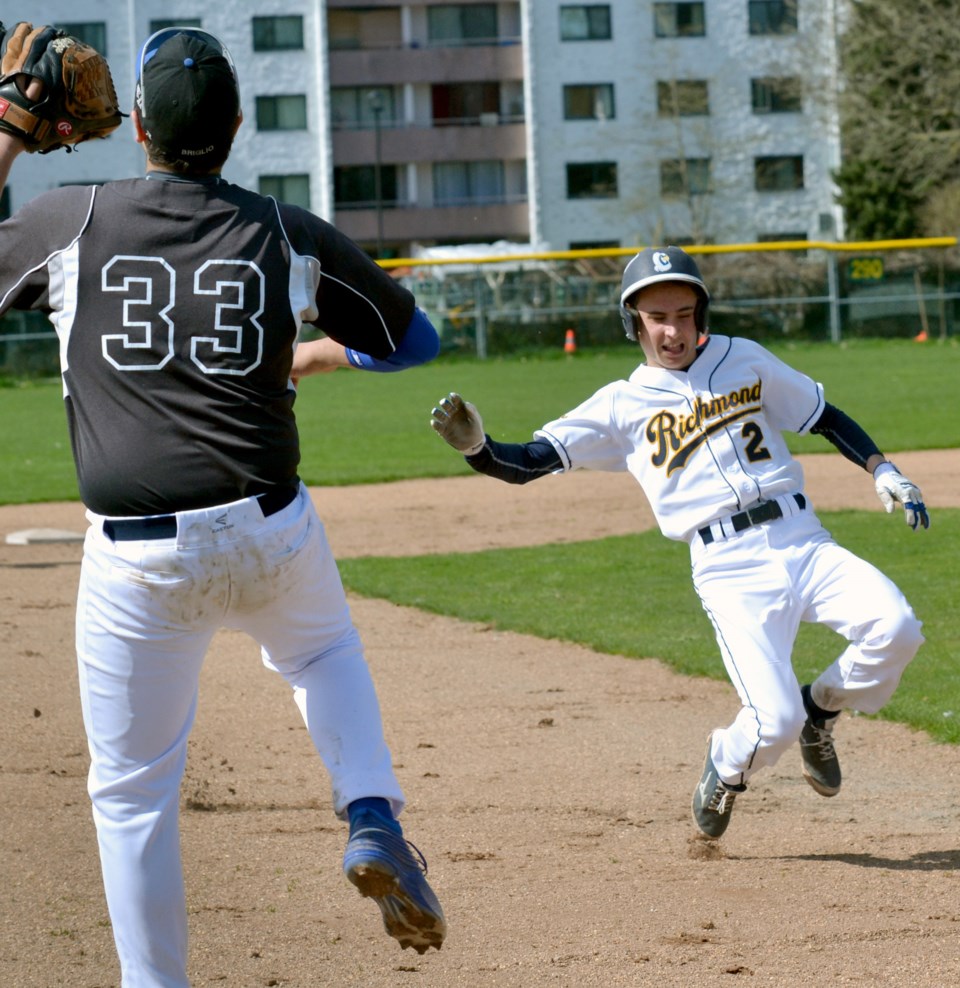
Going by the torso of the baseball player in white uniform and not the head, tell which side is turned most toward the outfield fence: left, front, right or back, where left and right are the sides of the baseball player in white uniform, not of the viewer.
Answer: back

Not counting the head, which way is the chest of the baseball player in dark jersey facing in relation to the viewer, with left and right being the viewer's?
facing away from the viewer

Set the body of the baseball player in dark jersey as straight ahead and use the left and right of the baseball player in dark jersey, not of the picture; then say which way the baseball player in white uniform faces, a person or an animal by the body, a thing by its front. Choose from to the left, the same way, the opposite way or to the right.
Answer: the opposite way

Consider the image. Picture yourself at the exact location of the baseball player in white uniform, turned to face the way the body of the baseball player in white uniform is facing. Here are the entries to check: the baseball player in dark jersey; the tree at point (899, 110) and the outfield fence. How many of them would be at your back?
2

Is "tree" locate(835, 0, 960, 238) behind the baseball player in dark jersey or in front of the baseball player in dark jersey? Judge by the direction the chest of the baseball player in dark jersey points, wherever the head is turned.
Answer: in front

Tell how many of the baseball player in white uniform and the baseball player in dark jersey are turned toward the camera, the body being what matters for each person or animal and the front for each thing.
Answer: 1

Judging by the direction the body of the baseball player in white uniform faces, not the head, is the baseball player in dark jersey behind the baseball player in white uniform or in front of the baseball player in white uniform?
in front

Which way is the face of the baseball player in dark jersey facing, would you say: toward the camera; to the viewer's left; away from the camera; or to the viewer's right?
away from the camera

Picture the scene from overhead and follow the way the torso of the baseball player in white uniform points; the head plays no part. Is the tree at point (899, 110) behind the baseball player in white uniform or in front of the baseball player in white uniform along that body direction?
behind

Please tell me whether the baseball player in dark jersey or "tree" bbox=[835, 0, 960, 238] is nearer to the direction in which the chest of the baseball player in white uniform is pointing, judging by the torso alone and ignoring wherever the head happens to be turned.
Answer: the baseball player in dark jersey

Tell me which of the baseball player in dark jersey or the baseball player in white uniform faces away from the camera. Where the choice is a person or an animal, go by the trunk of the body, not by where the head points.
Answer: the baseball player in dark jersey

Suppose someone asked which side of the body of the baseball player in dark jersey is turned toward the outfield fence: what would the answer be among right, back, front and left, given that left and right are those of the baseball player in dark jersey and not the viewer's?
front
